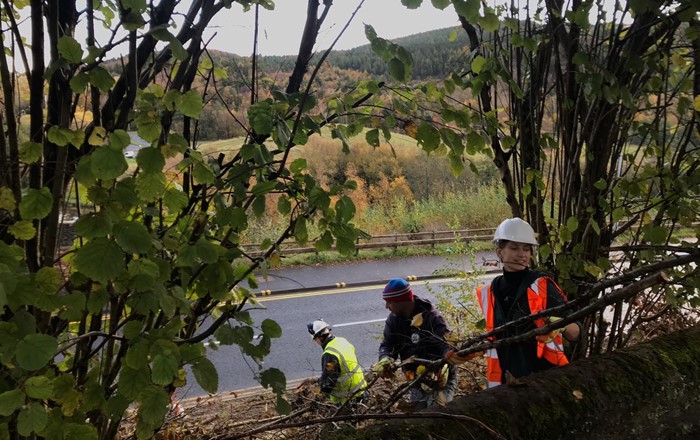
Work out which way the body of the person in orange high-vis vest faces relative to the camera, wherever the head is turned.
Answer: toward the camera

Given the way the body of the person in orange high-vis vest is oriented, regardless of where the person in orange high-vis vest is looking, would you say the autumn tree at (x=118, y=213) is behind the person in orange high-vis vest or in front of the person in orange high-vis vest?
in front
